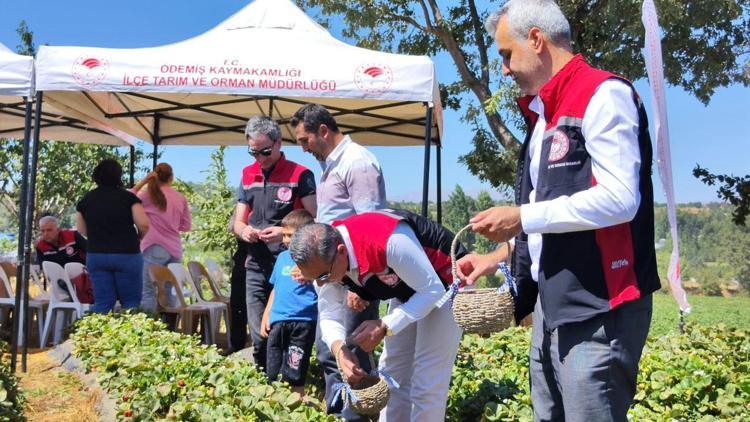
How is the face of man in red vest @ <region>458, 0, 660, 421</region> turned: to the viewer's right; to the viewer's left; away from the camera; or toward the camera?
to the viewer's left

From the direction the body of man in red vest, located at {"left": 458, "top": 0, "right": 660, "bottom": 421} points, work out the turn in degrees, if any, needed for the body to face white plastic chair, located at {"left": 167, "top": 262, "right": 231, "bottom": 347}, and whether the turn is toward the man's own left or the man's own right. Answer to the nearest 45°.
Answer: approximately 45° to the man's own right

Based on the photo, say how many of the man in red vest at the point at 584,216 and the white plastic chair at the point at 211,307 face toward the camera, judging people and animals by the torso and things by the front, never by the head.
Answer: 0

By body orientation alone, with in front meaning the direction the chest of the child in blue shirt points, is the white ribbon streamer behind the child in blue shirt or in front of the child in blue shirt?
in front

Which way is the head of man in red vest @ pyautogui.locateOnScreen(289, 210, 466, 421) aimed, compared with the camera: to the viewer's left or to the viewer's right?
to the viewer's left

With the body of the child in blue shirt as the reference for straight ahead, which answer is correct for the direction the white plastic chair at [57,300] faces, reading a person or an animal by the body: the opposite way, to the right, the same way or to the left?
to the left

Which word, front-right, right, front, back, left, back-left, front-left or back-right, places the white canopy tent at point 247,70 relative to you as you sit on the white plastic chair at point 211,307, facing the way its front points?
right

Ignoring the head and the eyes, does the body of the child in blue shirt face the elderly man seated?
no

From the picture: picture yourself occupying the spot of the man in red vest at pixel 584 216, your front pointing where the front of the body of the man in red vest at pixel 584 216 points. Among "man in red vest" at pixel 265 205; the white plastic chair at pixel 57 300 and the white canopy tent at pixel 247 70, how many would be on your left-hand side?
0

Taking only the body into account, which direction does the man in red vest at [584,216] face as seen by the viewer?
to the viewer's left

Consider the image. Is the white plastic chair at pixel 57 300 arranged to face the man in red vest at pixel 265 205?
no
